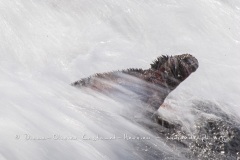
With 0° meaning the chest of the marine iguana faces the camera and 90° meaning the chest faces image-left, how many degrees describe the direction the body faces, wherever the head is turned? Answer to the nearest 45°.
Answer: approximately 270°
